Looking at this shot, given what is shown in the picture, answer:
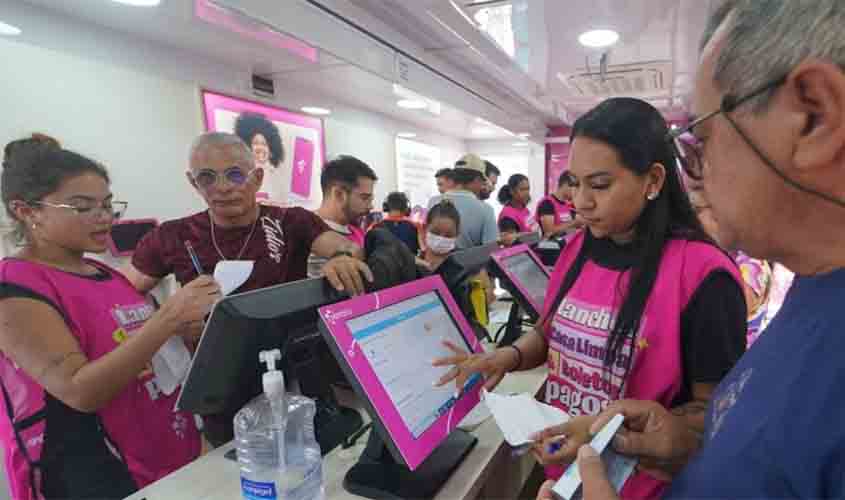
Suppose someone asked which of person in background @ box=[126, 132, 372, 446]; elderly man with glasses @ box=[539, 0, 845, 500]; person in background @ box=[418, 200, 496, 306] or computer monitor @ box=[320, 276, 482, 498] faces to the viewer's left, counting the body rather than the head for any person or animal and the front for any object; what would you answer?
the elderly man with glasses

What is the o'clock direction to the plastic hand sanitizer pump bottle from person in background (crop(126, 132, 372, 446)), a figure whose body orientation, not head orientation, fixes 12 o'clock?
The plastic hand sanitizer pump bottle is roughly at 12 o'clock from the person in background.

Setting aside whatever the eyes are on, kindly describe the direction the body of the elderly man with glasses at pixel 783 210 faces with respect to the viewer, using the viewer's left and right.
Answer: facing to the left of the viewer

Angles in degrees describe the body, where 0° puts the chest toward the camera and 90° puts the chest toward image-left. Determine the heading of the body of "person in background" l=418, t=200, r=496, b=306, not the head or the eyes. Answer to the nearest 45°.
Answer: approximately 0°

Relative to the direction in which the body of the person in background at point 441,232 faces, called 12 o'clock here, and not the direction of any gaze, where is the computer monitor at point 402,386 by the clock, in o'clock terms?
The computer monitor is roughly at 12 o'clock from the person in background.

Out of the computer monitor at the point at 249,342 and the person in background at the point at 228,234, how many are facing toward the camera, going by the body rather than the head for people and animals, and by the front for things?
1

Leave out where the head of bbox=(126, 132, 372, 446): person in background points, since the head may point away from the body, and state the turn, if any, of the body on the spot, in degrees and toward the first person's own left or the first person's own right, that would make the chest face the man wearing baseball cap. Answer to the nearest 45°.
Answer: approximately 135° to the first person's own left

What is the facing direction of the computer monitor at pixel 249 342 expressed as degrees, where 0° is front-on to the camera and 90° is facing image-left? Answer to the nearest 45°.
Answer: approximately 135°
